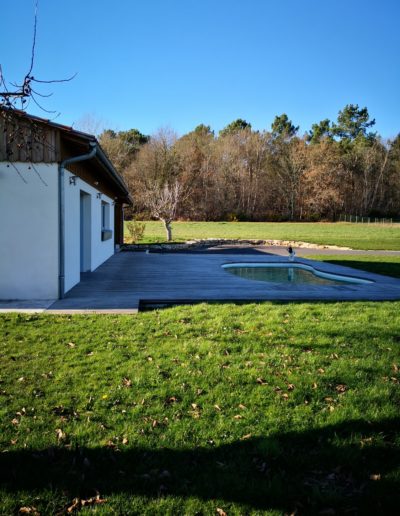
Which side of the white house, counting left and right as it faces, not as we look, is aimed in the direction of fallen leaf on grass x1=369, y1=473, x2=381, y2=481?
right

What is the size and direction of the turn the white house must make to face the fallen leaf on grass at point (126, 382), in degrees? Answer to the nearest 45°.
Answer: approximately 90° to its right

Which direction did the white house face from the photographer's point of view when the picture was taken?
facing to the right of the viewer

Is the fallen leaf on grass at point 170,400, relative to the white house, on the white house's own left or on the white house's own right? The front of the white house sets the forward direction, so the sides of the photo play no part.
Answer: on the white house's own right

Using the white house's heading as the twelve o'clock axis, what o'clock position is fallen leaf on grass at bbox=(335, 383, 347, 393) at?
The fallen leaf on grass is roughly at 2 o'clock from the white house.

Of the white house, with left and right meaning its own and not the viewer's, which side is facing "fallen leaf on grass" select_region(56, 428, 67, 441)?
right

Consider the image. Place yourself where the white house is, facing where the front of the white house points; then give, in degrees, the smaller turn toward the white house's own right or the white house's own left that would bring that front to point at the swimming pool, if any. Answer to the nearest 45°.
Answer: approximately 45° to the white house's own left

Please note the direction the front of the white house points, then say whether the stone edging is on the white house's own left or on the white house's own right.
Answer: on the white house's own left

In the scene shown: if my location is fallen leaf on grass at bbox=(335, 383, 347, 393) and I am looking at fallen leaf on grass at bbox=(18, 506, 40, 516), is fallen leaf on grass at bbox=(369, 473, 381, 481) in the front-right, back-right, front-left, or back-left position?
front-left

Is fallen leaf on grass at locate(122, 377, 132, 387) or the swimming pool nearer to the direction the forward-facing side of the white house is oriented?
the swimming pool
